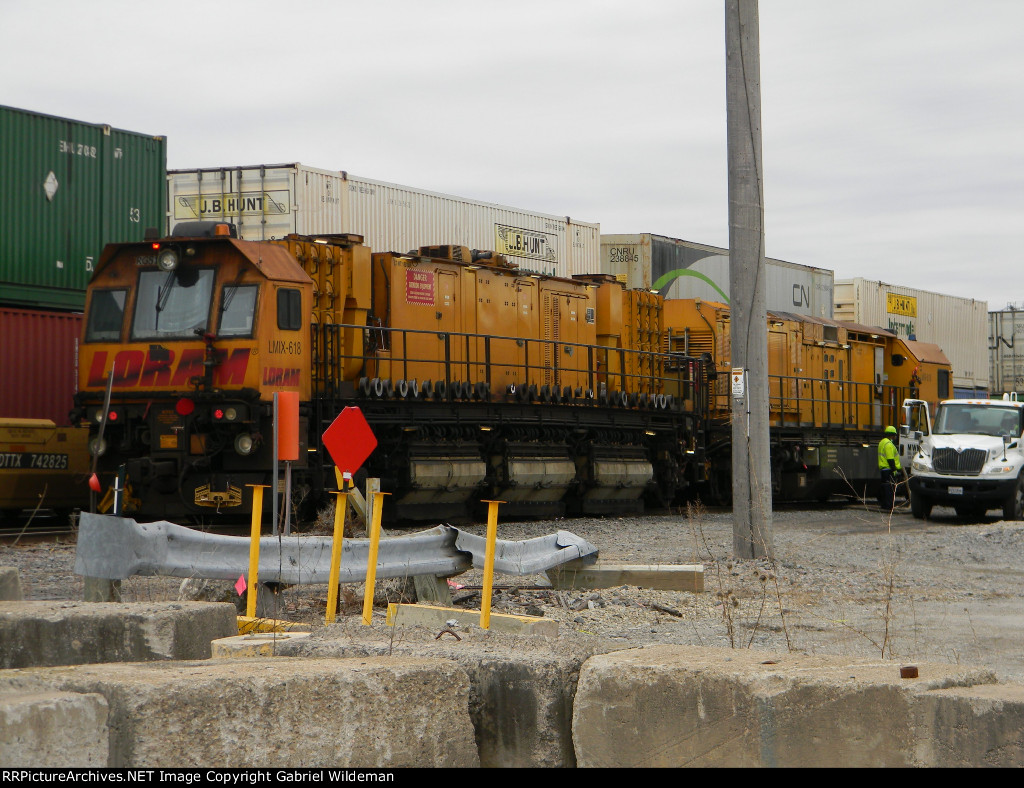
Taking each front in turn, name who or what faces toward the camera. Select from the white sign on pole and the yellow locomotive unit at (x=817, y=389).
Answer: the white sign on pole

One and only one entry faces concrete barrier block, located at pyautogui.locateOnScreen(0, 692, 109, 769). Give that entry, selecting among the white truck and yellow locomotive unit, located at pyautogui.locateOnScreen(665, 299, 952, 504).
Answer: the white truck

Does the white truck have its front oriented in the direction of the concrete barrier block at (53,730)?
yes

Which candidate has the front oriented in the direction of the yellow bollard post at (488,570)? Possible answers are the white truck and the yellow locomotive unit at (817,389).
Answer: the white truck

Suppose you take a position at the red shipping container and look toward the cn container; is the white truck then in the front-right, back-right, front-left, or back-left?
front-right

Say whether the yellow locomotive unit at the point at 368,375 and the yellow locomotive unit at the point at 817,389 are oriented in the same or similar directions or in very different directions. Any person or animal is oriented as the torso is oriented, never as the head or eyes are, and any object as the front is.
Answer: very different directions

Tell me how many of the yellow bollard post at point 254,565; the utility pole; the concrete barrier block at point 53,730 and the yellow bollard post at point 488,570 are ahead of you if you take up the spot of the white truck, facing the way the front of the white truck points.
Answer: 4

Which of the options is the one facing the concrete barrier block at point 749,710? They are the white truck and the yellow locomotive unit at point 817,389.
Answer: the white truck

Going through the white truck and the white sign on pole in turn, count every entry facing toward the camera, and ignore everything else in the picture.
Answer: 2

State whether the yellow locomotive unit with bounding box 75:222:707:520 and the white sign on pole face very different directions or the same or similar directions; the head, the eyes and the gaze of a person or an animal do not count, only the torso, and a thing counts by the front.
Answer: same or similar directions

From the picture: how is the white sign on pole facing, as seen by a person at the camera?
facing the viewer

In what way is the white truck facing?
toward the camera

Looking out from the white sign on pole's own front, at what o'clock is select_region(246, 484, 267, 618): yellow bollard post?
The yellow bollard post is roughly at 1 o'clock from the white sign on pole.

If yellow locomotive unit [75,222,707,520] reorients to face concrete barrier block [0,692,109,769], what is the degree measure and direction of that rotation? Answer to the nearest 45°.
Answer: approximately 45° to its left

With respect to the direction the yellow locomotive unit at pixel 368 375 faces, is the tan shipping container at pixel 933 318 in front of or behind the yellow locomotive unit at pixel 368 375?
behind

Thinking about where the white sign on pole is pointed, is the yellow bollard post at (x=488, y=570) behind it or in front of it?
in front

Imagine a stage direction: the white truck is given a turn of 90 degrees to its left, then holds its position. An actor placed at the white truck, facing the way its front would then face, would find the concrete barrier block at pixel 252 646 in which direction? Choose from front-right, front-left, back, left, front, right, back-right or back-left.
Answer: right

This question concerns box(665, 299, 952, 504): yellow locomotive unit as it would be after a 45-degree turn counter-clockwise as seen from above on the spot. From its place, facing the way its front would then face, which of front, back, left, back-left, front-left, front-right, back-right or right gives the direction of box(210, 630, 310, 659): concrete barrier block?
back

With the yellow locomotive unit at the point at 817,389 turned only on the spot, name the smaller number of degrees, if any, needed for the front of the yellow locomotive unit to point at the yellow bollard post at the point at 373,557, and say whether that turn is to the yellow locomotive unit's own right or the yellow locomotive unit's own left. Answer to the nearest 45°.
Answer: approximately 135° to the yellow locomotive unit's own right

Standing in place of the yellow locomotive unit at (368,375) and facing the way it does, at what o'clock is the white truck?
The white truck is roughly at 7 o'clock from the yellow locomotive unit.

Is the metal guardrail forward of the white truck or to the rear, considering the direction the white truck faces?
forward
